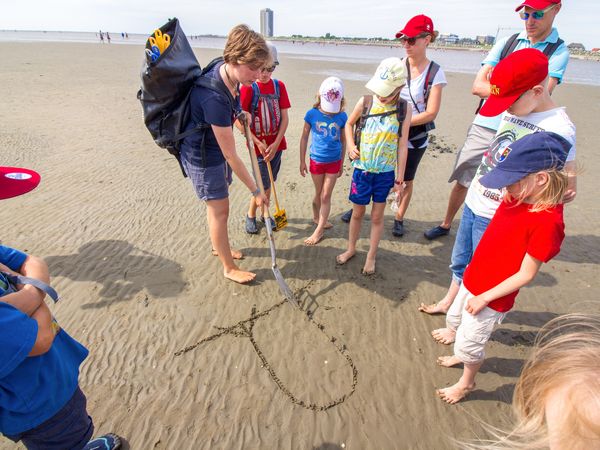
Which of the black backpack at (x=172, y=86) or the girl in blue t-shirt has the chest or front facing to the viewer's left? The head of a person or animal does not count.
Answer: the black backpack

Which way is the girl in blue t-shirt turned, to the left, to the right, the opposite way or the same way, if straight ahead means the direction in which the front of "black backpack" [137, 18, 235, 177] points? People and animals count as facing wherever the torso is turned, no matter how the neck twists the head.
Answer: to the left

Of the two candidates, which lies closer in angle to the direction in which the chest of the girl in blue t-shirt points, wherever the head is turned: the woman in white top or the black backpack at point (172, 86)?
the black backpack

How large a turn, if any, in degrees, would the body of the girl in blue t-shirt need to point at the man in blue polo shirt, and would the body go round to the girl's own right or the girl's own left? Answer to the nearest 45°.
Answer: approximately 90° to the girl's own left

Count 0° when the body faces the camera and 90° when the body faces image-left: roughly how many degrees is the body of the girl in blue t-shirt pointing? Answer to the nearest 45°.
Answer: approximately 0°

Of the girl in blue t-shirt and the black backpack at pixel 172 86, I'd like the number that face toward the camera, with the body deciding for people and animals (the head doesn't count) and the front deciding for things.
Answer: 1

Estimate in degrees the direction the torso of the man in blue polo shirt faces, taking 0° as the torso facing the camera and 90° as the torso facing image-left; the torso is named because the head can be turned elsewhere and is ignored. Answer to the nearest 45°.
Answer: approximately 45°

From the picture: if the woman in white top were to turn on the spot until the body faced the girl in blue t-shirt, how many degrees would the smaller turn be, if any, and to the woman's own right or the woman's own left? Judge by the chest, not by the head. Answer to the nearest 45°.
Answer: approximately 45° to the woman's own right

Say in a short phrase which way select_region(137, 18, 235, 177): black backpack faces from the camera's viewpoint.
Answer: facing to the left of the viewer

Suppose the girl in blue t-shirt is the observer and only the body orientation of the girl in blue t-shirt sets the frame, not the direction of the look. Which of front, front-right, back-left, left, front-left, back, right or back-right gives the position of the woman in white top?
left

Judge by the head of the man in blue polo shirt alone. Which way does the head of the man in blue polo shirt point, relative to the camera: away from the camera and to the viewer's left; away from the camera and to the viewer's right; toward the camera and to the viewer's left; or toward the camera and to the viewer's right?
toward the camera and to the viewer's left

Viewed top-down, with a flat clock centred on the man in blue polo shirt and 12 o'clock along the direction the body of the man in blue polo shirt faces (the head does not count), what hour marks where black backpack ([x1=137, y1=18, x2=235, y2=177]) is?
The black backpack is roughly at 12 o'clock from the man in blue polo shirt.

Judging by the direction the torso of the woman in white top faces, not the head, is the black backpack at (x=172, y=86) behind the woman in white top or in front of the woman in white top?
in front

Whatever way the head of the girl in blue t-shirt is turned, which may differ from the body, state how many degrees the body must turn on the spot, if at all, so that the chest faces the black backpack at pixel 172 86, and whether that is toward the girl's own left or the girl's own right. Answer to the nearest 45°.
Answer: approximately 45° to the girl's own right
